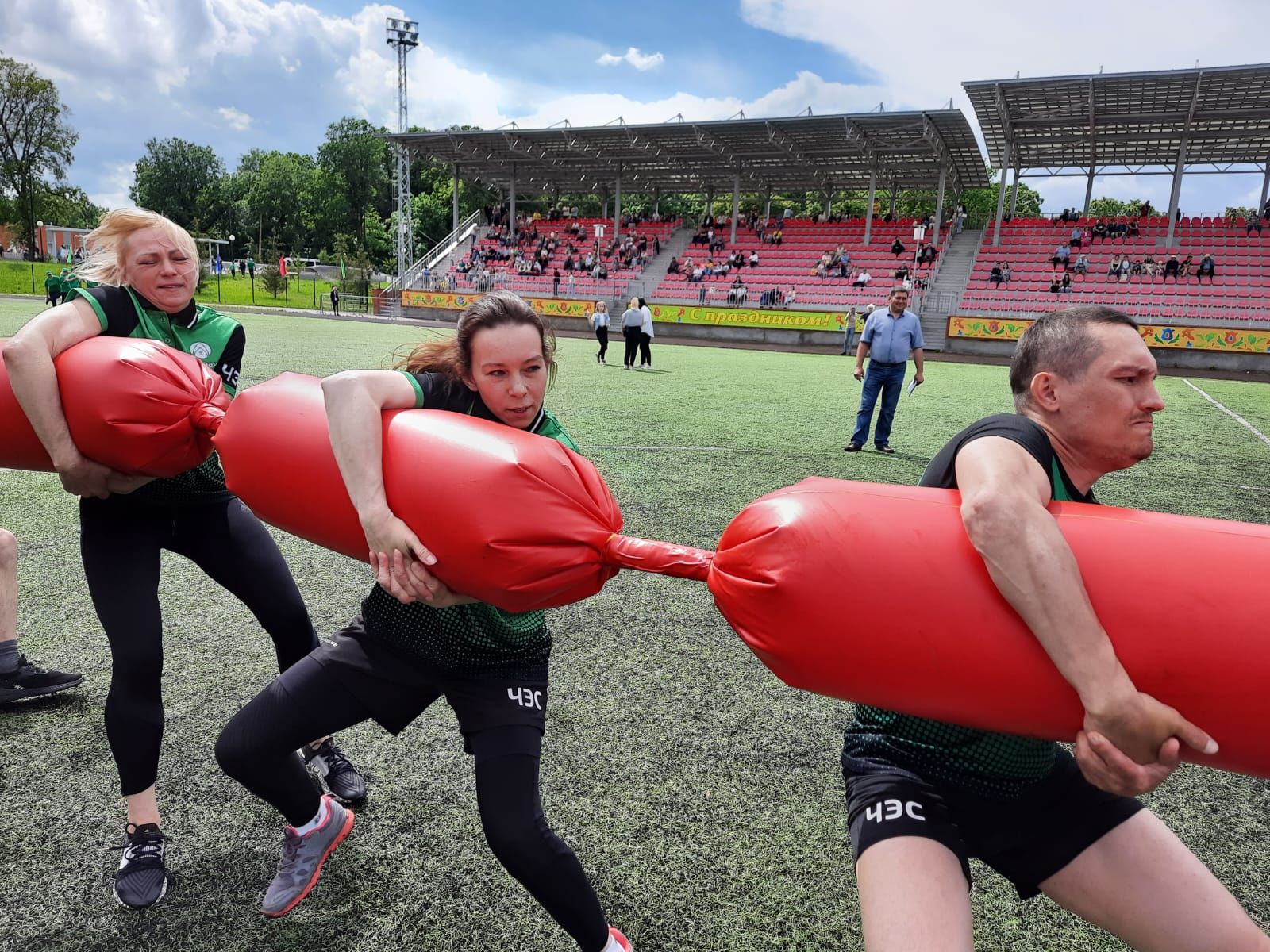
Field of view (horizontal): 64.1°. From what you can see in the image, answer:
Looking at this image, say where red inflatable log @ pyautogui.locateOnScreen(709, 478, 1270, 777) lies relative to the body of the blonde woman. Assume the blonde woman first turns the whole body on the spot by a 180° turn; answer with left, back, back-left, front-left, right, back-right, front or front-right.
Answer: back-right

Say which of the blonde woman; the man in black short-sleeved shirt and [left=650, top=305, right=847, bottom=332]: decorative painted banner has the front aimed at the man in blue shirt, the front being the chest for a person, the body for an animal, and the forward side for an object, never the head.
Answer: the decorative painted banner

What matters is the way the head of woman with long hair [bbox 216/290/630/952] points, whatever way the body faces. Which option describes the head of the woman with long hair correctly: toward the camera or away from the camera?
toward the camera

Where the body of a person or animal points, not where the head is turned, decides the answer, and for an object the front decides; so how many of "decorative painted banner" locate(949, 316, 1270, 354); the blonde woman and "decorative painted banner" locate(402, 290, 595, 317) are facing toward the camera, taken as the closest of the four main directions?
3

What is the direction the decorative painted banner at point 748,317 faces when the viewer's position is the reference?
facing the viewer

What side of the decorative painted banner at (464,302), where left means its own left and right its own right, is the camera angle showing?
front

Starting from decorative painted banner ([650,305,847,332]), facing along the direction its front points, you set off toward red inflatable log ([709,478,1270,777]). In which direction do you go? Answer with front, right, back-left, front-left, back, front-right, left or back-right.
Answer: front

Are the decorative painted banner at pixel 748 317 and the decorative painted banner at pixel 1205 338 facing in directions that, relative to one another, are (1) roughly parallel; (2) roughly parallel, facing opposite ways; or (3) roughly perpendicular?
roughly parallel

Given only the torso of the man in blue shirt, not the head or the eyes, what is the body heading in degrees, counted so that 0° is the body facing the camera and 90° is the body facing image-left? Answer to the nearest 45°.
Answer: approximately 0°

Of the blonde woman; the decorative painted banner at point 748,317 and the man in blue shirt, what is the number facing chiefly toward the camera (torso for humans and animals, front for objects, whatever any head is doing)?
3

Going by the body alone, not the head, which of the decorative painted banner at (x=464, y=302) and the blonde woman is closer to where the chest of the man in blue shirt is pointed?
the blonde woman

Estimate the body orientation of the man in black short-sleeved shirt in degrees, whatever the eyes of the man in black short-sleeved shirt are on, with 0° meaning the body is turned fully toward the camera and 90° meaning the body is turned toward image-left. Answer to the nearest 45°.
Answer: approximately 315°

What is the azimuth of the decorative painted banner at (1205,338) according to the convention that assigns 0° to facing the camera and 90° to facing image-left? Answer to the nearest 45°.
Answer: approximately 0°

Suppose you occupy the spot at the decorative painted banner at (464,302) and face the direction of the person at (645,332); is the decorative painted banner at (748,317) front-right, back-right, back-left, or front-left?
front-left
